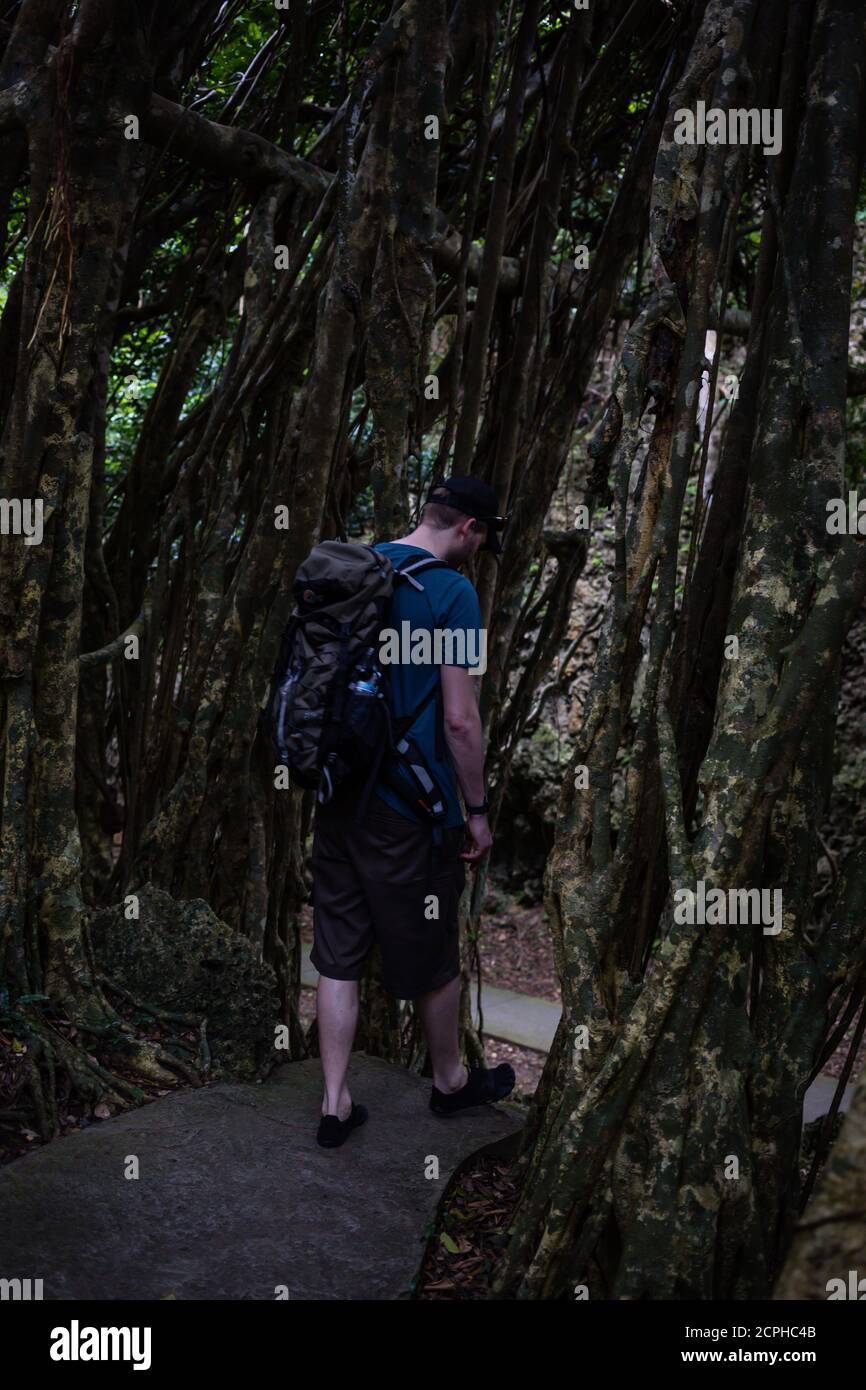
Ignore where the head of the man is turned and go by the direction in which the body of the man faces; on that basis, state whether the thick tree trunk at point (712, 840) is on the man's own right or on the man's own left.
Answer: on the man's own right

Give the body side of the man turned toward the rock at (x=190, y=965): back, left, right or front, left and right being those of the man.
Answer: left

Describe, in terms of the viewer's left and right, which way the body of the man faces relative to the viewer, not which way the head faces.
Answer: facing away from the viewer and to the right of the viewer
